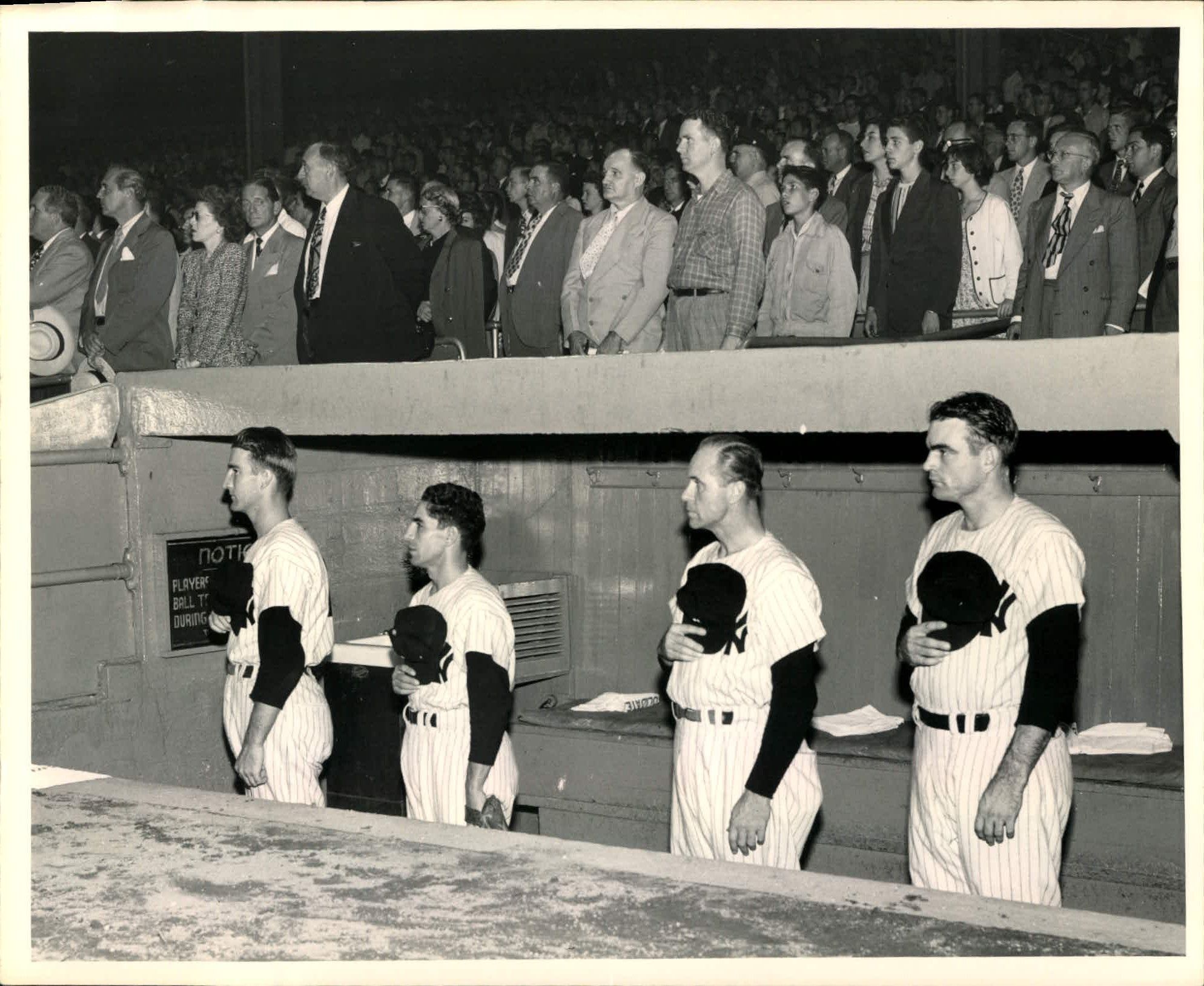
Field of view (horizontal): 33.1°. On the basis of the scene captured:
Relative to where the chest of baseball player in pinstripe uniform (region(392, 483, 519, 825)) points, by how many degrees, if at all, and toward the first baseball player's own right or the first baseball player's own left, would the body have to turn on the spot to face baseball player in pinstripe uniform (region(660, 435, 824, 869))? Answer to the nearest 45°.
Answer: approximately 90° to the first baseball player's own left

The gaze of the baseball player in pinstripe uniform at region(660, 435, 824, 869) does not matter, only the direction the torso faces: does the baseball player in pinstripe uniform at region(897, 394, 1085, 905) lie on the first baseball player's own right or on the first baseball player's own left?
on the first baseball player's own left

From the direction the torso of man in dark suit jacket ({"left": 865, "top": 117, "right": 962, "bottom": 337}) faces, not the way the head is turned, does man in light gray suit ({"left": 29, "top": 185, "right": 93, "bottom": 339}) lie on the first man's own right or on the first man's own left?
on the first man's own right

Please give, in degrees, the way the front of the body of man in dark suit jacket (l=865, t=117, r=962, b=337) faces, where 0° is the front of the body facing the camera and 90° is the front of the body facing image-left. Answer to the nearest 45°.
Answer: approximately 45°

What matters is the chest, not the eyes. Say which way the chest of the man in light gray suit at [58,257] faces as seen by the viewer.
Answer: to the viewer's left

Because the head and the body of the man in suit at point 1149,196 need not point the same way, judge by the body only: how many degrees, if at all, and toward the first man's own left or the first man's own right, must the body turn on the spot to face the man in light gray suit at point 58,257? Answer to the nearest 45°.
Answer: approximately 45° to the first man's own right
